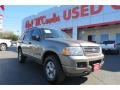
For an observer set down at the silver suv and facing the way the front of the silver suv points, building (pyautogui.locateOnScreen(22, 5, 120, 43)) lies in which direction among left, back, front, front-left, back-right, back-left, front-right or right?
back-left

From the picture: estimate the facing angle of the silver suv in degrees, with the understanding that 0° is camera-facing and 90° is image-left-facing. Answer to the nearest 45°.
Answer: approximately 315°

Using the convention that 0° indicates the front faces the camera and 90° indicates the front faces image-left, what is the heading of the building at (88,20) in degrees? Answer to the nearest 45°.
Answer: approximately 45°

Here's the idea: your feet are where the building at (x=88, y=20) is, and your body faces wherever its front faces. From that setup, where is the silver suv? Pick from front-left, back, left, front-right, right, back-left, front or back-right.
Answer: front-left
